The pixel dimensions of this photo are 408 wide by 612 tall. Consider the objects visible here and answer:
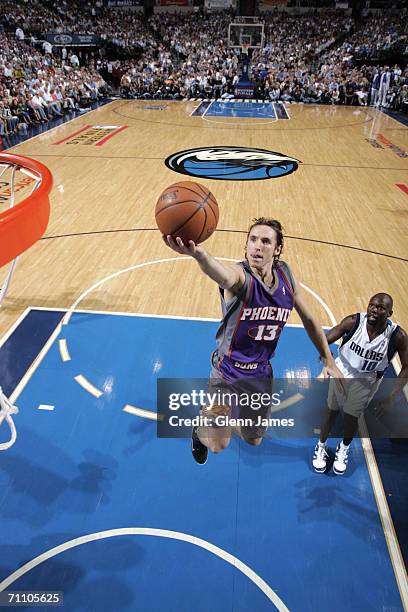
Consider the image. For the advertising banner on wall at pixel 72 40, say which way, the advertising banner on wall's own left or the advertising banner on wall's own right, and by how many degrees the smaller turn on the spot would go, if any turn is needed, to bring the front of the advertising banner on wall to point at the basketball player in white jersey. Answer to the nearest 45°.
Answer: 0° — it already faces them

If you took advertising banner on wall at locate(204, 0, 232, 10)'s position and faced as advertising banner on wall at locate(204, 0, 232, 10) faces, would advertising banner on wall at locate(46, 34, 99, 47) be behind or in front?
in front

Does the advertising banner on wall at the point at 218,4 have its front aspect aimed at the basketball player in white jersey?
yes

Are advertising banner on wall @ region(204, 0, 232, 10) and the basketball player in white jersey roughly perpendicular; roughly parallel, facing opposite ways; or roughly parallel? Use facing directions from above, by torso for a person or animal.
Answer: roughly parallel

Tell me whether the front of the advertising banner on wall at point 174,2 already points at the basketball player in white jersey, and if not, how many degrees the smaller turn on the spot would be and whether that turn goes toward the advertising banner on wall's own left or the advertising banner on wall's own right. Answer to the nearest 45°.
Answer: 0° — it already faces them

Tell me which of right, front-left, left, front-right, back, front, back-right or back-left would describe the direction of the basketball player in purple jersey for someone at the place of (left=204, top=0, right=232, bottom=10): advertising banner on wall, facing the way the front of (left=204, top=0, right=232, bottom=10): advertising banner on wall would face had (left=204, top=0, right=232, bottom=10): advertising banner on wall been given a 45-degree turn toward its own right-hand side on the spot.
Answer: front-left

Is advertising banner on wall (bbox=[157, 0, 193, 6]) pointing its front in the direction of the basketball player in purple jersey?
yes

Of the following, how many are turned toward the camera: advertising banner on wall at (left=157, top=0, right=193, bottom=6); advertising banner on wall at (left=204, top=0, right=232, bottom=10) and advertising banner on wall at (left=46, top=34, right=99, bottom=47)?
3

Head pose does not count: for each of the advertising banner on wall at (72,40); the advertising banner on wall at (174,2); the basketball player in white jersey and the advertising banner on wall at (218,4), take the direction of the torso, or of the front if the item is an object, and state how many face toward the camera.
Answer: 4

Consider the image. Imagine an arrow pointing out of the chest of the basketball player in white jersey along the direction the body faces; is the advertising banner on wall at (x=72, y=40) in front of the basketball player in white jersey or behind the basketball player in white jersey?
behind

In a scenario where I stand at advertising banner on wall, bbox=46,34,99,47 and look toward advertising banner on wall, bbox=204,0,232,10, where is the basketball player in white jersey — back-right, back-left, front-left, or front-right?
back-right

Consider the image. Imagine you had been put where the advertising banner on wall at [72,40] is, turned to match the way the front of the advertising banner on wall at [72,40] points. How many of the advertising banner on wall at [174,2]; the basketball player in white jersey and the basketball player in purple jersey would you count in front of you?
2

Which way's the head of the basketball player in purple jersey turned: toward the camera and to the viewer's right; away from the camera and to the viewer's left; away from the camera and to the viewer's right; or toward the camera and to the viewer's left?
toward the camera and to the viewer's left

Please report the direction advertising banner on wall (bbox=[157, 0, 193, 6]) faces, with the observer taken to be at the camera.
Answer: facing the viewer

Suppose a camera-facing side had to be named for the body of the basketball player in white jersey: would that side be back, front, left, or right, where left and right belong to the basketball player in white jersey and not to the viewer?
front
